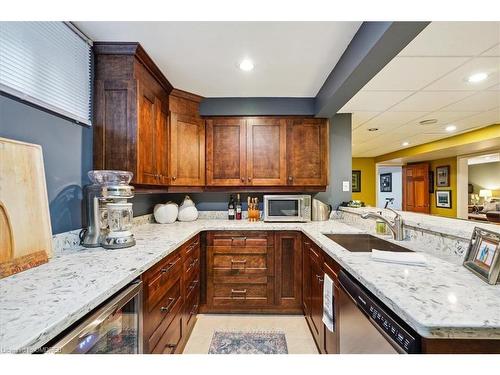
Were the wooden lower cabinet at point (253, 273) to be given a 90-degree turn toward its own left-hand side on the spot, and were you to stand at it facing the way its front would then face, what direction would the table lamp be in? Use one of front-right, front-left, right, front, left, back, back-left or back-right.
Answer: front-left

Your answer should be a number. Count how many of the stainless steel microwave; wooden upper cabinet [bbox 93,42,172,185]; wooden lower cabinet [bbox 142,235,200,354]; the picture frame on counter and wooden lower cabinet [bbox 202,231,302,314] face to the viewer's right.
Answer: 2

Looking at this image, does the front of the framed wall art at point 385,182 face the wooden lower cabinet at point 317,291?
yes

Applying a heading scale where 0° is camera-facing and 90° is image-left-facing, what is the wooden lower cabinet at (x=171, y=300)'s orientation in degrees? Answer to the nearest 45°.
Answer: approximately 270°

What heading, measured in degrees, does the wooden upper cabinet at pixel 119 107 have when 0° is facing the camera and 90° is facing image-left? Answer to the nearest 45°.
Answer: approximately 270°

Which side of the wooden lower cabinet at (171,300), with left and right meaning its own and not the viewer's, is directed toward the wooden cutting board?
back

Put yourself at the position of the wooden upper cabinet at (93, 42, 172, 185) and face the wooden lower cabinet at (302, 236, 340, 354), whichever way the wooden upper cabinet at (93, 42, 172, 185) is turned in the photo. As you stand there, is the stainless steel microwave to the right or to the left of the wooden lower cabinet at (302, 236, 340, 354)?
left

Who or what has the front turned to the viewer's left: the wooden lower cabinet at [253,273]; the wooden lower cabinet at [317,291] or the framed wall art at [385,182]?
the wooden lower cabinet at [317,291]

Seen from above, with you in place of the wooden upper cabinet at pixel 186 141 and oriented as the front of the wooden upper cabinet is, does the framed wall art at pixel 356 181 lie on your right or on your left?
on your left
